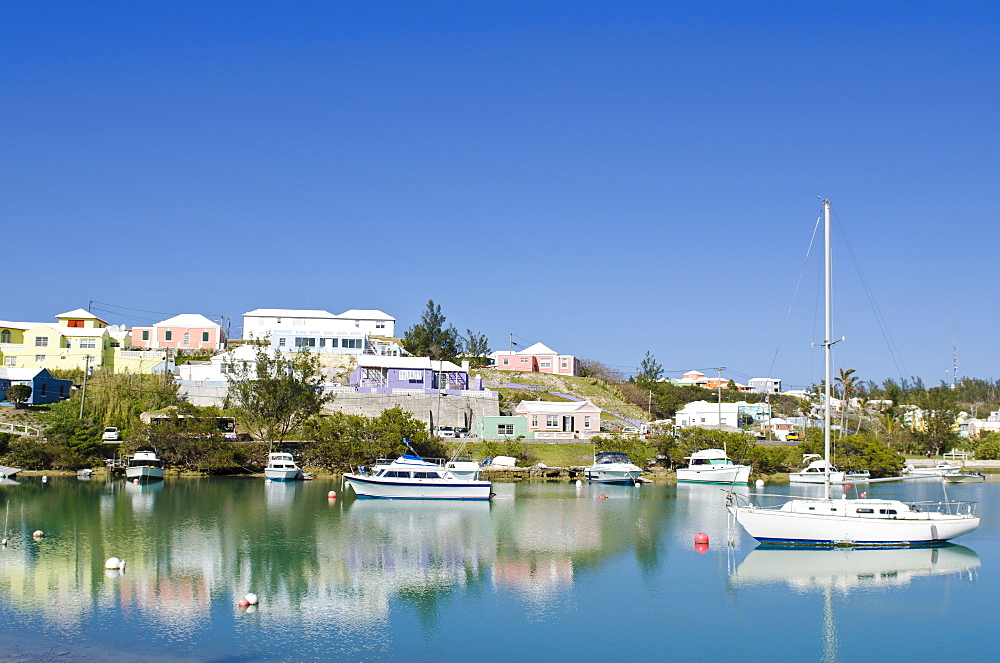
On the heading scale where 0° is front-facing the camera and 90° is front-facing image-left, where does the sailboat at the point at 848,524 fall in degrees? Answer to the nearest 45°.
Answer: approximately 90°

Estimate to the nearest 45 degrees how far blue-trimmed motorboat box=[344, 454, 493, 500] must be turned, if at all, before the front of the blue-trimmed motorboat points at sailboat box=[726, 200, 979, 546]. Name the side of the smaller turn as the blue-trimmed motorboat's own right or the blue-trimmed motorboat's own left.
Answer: approximately 135° to the blue-trimmed motorboat's own left

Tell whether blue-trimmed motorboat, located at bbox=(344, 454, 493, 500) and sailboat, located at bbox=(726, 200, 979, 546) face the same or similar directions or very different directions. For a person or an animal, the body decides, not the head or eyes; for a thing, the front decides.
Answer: same or similar directions

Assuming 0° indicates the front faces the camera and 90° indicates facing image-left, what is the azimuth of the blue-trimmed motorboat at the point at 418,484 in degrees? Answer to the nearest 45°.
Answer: approximately 90°

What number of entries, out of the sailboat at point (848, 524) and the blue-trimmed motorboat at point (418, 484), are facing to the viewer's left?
2
